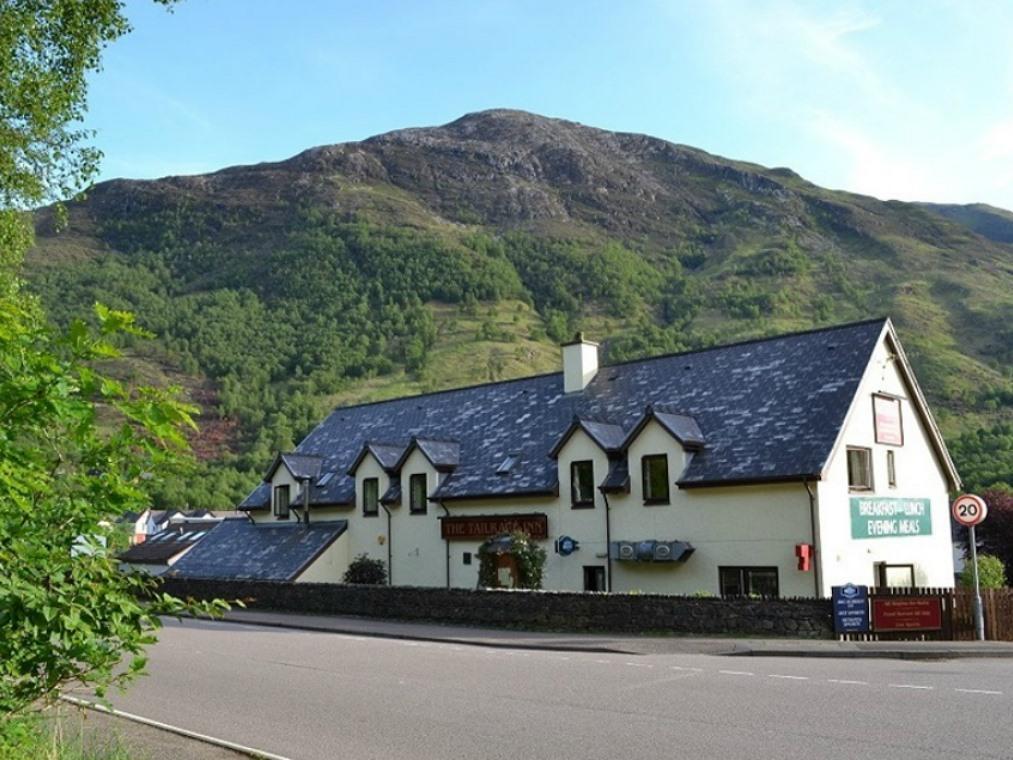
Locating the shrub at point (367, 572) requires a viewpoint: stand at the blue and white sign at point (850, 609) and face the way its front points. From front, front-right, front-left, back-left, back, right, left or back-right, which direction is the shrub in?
back-right

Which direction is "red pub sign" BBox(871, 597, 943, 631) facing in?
toward the camera

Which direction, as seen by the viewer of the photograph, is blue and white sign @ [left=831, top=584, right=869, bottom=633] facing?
facing the viewer

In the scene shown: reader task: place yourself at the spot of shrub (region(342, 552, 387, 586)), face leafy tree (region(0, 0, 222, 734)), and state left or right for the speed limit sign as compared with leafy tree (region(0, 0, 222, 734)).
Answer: left

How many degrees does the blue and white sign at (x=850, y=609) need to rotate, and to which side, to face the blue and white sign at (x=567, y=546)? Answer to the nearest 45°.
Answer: approximately 135° to its right

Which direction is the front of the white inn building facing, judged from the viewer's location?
facing the viewer and to the left of the viewer

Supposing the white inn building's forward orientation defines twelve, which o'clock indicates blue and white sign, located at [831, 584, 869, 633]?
The blue and white sign is roughly at 10 o'clock from the white inn building.

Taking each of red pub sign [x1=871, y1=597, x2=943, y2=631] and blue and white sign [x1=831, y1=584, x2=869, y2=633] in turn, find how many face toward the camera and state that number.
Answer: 2
